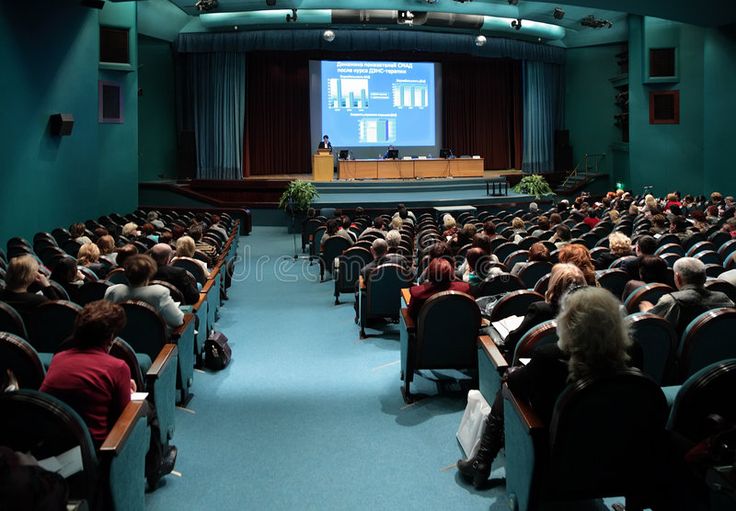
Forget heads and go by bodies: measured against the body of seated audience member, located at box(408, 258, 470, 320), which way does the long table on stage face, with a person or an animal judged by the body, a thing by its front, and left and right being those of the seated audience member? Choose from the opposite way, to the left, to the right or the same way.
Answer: the opposite way

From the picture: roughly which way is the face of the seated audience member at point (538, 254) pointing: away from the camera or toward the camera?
away from the camera

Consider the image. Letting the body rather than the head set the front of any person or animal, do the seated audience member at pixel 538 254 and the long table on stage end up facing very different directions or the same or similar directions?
very different directions

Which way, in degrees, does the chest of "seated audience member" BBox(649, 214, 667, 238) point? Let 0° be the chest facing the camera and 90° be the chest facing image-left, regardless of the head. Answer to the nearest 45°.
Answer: approximately 180°

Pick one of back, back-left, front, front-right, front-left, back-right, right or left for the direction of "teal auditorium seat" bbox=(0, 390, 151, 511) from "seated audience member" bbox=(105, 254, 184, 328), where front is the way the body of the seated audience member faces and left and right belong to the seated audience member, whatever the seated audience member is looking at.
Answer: back

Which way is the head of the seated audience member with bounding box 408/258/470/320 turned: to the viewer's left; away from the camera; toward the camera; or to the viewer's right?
away from the camera

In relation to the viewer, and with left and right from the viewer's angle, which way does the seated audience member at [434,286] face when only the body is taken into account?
facing away from the viewer

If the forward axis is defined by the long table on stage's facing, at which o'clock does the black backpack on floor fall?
The black backpack on floor is roughly at 12 o'clock from the long table on stage.

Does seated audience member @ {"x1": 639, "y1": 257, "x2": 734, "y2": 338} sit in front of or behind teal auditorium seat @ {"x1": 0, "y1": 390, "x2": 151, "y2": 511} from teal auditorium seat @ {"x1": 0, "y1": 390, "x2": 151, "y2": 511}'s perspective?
in front

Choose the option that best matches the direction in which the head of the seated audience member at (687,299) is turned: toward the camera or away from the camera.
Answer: away from the camera

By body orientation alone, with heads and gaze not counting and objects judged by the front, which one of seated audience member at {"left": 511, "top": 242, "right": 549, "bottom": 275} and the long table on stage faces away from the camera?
the seated audience member

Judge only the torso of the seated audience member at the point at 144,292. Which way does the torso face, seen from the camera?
away from the camera

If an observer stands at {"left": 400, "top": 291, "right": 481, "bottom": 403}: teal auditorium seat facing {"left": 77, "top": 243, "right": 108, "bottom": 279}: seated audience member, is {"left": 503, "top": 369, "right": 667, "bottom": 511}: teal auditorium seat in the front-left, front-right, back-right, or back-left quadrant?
back-left

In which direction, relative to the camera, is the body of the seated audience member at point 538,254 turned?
away from the camera
